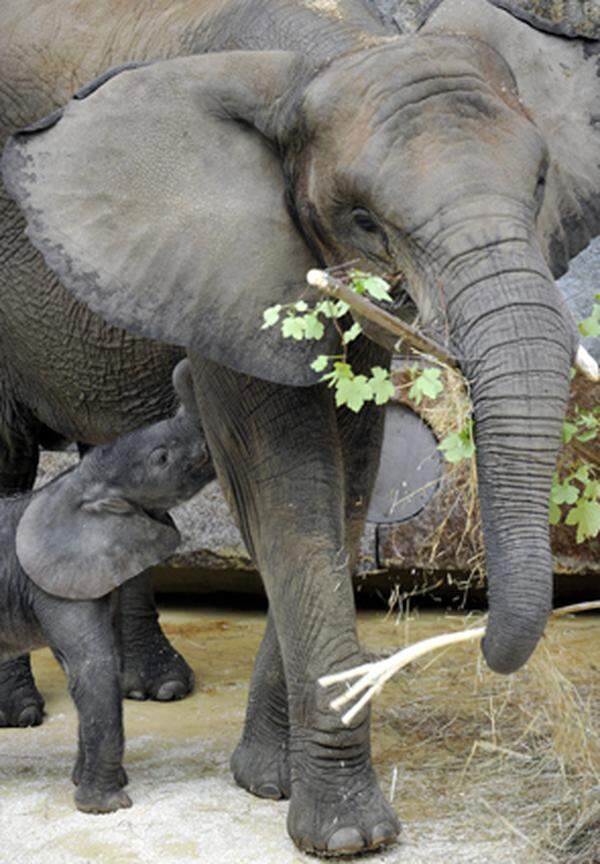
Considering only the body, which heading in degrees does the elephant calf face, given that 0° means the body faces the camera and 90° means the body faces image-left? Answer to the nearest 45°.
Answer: approximately 270°

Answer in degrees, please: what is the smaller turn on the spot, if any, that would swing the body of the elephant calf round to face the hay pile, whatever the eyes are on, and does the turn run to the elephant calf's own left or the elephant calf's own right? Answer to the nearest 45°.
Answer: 0° — it already faces it

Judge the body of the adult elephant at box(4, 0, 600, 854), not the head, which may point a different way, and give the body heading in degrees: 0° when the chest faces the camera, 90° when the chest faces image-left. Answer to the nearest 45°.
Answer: approximately 315°
